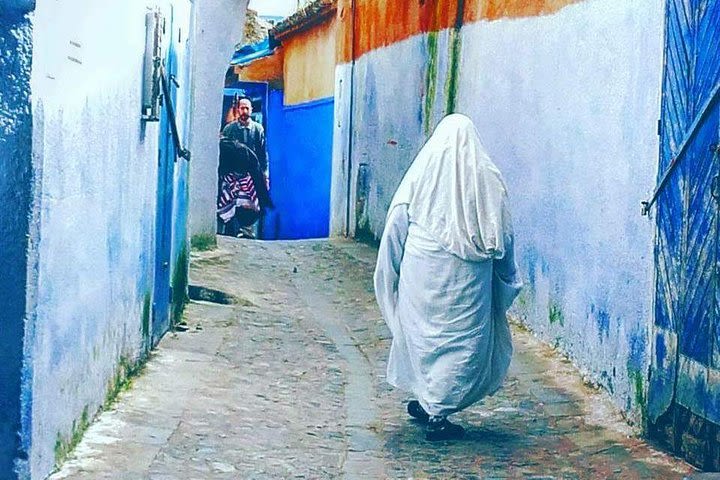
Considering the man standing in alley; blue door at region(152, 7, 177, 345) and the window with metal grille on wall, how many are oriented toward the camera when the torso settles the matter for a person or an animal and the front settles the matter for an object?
1

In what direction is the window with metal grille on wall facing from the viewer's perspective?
to the viewer's right

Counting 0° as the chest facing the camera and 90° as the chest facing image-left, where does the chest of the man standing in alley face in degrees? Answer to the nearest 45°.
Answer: approximately 0°

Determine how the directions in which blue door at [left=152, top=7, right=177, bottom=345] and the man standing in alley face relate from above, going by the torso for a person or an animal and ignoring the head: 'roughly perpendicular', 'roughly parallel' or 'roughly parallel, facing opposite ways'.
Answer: roughly perpendicular

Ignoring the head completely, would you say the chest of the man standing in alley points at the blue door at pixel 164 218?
yes

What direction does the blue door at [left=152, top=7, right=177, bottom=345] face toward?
to the viewer's right

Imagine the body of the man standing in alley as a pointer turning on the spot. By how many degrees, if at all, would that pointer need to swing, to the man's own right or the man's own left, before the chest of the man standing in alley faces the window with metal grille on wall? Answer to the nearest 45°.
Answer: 0° — they already face it

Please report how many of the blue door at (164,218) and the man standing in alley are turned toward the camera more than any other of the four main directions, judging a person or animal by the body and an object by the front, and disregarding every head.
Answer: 1

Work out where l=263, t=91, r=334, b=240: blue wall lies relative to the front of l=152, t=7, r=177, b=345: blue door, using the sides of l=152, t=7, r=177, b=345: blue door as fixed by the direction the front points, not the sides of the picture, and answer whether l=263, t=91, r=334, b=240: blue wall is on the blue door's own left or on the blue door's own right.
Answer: on the blue door's own left

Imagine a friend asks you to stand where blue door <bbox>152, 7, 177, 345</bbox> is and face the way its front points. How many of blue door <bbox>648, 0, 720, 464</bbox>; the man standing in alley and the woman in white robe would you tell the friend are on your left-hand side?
1

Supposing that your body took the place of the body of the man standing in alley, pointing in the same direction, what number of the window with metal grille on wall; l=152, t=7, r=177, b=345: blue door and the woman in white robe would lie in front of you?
3
